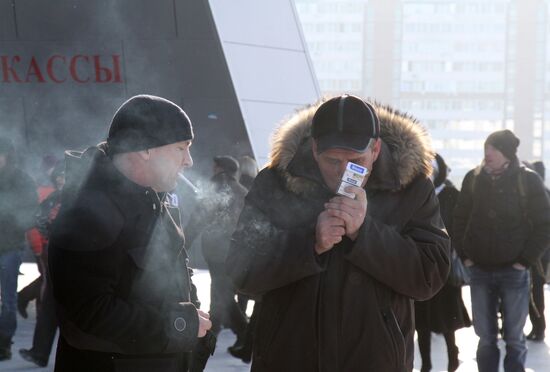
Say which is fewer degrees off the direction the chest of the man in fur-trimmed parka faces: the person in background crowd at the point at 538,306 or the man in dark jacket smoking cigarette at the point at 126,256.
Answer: the man in dark jacket smoking cigarette

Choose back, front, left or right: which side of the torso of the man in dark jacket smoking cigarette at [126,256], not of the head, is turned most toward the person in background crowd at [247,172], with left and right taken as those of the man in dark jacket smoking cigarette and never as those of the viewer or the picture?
left

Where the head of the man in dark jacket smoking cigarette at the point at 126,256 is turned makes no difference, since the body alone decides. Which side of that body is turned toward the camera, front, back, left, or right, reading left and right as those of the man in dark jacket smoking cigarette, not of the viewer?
right

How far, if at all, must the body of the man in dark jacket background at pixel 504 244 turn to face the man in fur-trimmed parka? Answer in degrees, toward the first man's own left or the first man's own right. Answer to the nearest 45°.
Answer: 0° — they already face them

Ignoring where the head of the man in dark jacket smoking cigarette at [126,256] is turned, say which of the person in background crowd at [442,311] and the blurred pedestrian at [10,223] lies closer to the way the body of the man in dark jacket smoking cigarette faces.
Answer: the person in background crowd

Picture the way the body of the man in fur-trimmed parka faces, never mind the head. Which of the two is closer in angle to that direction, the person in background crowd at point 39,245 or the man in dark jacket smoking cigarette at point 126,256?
the man in dark jacket smoking cigarette

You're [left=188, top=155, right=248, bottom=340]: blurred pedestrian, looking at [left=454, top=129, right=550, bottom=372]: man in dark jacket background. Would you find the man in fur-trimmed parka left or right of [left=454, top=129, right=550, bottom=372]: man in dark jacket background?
right

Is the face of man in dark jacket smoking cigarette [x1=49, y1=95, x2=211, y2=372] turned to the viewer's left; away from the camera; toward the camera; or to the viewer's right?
to the viewer's right

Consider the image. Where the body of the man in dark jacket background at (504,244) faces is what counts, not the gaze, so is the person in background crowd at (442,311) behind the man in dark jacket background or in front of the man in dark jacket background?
behind
